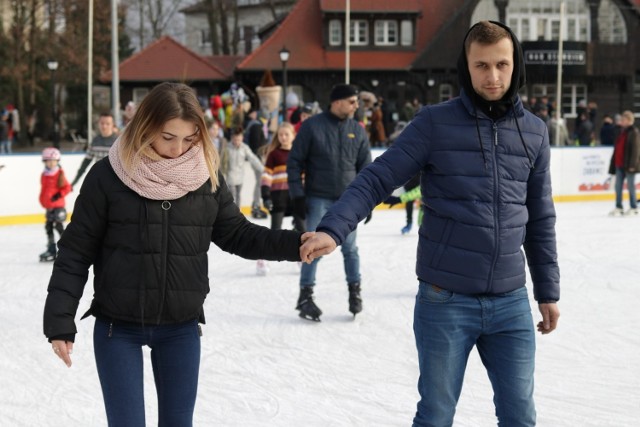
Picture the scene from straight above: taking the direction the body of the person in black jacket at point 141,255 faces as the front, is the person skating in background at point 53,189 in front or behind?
behind

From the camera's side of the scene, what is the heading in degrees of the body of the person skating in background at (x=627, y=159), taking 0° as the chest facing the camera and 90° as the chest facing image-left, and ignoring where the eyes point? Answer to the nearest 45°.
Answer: approximately 45°

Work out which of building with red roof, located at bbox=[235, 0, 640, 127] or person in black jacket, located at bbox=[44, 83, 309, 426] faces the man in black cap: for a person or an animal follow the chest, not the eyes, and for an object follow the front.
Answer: the building with red roof

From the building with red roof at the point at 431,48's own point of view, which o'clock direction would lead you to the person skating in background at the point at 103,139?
The person skating in background is roughly at 12 o'clock from the building with red roof.

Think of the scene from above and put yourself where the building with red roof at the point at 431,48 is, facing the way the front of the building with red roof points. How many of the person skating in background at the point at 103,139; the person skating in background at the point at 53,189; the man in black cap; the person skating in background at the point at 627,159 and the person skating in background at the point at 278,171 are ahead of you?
5

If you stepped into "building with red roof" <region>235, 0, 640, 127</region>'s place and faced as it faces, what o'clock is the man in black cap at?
The man in black cap is roughly at 12 o'clock from the building with red roof.

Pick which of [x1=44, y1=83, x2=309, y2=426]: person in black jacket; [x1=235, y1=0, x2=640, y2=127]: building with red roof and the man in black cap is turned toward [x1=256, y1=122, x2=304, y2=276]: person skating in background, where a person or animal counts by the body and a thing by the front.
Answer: the building with red roof

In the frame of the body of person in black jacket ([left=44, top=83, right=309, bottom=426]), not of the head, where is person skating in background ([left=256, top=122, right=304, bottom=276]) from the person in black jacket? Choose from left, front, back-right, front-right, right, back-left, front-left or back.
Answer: back

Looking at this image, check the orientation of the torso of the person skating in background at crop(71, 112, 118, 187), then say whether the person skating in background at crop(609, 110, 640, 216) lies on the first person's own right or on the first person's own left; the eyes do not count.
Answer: on the first person's own left
